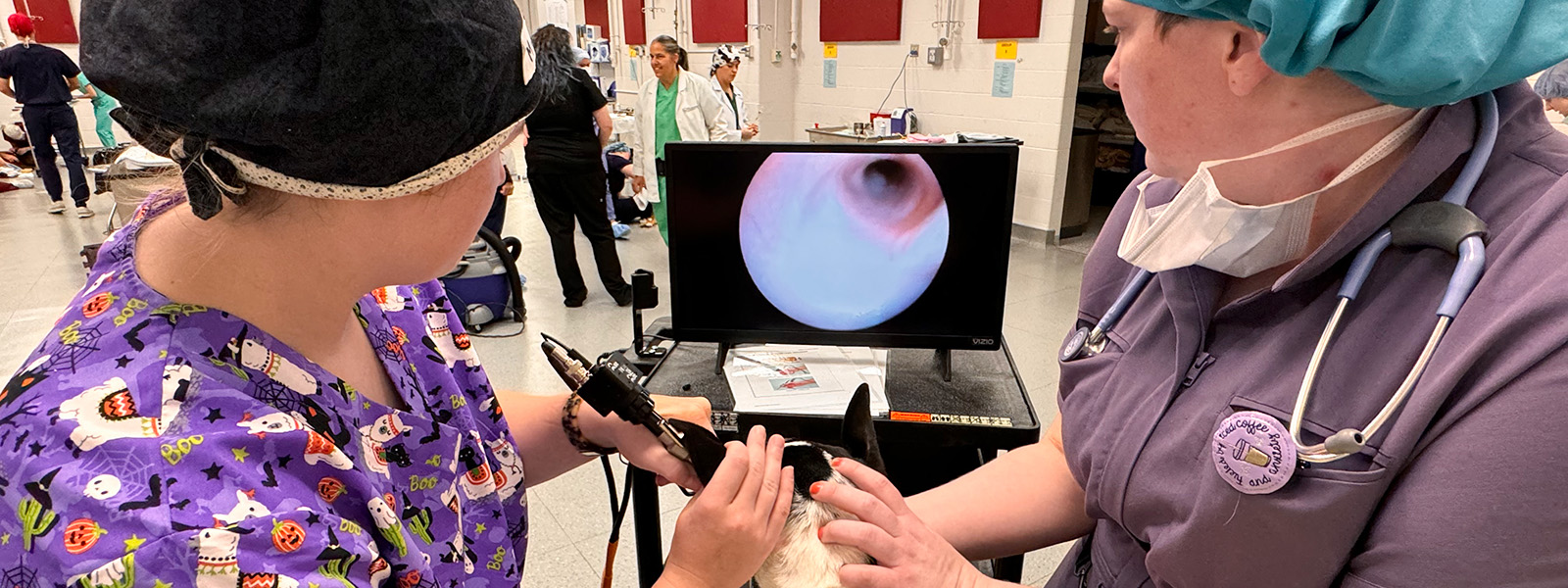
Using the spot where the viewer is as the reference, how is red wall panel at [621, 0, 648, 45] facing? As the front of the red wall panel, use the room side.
facing the viewer

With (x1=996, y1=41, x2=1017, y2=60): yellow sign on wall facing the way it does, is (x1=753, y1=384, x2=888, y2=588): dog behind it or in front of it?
in front

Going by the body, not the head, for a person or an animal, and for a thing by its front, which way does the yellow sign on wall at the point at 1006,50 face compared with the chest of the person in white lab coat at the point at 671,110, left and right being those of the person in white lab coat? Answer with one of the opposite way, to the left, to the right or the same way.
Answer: the same way

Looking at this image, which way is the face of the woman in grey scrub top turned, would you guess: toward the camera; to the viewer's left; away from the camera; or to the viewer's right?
to the viewer's left

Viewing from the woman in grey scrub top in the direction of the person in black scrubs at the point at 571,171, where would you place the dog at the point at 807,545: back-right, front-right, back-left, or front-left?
front-left

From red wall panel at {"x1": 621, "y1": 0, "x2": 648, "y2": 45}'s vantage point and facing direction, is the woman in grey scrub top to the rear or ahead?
ahead

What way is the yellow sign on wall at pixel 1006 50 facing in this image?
toward the camera

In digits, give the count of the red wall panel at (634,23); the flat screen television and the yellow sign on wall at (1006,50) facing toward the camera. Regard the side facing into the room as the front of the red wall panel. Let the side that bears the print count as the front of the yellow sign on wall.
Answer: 3

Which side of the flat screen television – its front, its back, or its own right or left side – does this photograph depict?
front

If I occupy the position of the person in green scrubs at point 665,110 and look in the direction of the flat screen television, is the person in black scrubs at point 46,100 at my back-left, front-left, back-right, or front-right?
back-right

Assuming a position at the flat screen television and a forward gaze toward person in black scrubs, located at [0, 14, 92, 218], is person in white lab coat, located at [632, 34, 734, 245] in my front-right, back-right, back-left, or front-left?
front-right

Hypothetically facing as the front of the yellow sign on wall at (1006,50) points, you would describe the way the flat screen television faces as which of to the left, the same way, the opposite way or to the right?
the same way

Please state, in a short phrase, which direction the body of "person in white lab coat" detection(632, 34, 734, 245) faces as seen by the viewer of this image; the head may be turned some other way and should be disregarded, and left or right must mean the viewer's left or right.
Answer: facing the viewer and to the left of the viewer

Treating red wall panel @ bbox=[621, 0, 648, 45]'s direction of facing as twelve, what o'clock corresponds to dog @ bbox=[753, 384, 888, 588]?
The dog is roughly at 12 o'clock from the red wall panel.

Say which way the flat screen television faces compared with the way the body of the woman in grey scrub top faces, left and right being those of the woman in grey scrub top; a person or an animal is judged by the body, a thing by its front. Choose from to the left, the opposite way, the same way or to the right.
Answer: to the left

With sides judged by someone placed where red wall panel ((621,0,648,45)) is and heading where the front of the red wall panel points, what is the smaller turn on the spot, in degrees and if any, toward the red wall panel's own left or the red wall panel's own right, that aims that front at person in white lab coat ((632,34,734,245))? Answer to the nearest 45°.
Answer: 0° — it already faces them
